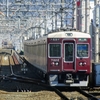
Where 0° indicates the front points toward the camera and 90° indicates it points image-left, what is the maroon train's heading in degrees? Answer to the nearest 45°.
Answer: approximately 0°
